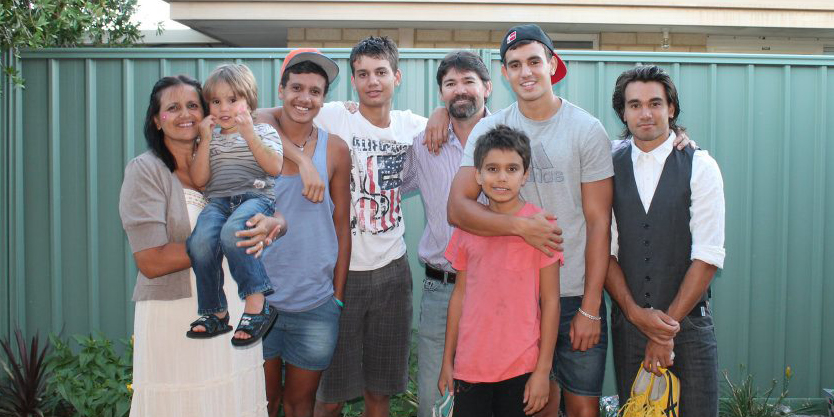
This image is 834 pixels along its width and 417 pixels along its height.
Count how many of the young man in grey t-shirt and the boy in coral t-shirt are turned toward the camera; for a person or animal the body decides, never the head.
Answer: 2

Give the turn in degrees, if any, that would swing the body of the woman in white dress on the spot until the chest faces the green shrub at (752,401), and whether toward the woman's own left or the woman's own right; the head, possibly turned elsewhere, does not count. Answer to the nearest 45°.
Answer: approximately 45° to the woman's own left

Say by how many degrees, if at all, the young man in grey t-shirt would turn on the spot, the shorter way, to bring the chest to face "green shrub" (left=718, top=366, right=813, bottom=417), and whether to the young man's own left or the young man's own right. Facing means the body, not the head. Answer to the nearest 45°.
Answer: approximately 135° to the young man's own left

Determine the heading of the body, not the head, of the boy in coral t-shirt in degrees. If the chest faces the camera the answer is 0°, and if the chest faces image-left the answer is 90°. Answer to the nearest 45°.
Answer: approximately 0°

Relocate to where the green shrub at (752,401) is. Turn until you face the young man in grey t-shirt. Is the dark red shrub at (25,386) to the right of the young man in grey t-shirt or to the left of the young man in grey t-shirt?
right

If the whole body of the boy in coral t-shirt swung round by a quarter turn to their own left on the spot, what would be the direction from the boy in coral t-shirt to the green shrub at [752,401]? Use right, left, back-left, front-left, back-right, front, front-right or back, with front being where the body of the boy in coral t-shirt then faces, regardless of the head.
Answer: front-left

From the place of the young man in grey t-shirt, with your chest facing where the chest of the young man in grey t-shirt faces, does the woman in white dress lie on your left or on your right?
on your right
